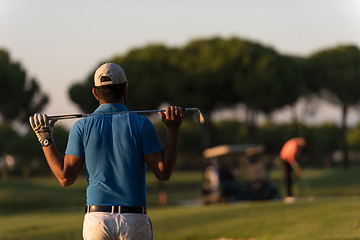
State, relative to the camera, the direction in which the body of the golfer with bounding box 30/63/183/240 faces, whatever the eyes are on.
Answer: away from the camera

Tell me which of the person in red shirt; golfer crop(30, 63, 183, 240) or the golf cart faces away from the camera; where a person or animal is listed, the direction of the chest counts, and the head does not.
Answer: the golfer

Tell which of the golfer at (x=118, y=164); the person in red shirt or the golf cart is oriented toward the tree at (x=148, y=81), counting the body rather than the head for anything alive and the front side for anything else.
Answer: the golfer

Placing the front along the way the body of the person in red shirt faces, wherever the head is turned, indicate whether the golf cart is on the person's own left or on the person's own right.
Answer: on the person's own left

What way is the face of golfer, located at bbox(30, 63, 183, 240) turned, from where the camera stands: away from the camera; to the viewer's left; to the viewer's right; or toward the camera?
away from the camera

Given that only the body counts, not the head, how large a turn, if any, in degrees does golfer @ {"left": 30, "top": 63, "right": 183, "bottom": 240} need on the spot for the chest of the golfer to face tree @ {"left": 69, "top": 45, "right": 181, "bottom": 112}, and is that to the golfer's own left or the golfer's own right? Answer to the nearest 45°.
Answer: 0° — they already face it

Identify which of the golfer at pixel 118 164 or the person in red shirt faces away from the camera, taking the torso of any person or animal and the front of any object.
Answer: the golfer
